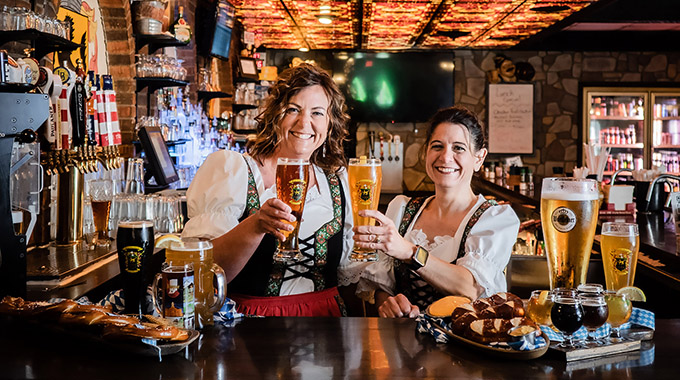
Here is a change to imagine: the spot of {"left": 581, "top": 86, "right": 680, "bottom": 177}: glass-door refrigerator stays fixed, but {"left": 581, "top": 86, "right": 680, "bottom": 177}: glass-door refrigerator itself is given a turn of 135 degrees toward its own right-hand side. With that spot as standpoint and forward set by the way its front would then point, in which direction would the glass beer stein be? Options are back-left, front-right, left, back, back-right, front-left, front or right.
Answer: back-left

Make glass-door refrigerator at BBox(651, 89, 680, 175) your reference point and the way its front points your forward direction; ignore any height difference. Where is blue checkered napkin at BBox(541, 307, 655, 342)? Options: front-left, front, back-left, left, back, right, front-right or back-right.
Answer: front

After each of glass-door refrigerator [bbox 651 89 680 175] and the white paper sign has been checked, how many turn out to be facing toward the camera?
2

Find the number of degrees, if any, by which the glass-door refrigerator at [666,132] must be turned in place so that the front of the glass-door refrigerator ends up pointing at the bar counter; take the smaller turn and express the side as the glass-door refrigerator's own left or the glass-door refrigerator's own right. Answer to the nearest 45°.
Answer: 0° — it already faces it

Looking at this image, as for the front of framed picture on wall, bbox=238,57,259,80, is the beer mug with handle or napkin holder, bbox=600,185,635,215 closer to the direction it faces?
the beer mug with handle

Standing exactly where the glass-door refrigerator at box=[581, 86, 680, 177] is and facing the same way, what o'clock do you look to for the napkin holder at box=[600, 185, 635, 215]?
The napkin holder is roughly at 12 o'clock from the glass-door refrigerator.

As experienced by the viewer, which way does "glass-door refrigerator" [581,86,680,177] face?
facing the viewer

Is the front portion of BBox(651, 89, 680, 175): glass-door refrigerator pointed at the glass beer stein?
yes

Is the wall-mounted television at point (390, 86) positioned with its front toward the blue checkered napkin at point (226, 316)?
yes

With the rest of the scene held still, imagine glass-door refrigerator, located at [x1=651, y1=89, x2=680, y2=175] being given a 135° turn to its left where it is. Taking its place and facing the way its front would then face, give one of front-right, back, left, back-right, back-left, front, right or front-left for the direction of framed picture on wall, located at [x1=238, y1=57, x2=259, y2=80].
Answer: back

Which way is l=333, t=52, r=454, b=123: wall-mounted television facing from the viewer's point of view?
toward the camera

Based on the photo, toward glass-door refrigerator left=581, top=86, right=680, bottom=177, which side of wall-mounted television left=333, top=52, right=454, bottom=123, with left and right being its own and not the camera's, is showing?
left

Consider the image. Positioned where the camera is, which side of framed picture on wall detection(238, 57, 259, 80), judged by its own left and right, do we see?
front

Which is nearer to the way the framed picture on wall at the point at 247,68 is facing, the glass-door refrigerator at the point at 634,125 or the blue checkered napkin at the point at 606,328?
the blue checkered napkin

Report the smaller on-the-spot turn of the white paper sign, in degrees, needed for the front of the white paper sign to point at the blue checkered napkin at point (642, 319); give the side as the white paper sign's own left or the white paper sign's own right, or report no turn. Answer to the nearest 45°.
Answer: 0° — it already faces it
